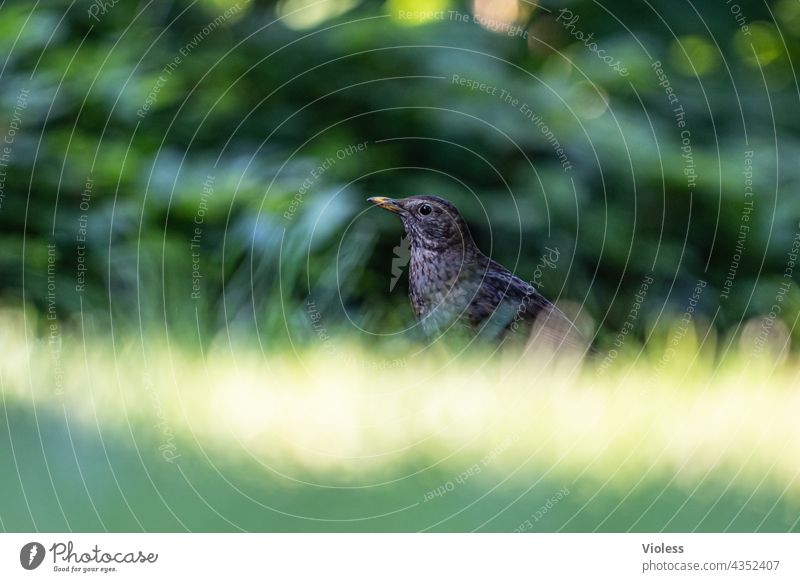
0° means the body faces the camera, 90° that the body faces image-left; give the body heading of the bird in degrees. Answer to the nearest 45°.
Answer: approximately 90°
